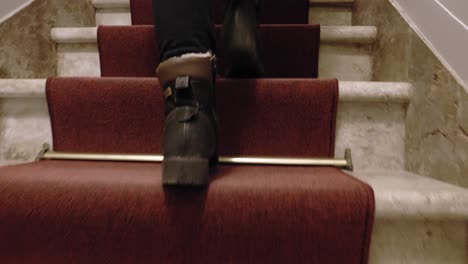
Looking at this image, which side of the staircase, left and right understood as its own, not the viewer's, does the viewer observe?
front
